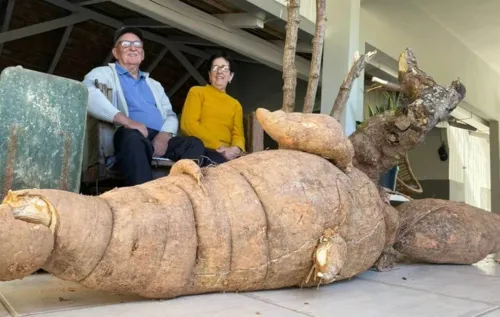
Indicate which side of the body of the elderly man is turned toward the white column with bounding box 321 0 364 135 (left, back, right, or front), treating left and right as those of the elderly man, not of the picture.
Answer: left

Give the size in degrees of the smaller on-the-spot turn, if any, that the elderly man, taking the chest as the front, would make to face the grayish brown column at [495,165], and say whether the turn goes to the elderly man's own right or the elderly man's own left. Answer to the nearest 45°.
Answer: approximately 90° to the elderly man's own left

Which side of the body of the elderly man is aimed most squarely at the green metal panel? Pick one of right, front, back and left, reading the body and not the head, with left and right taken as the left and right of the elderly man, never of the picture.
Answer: right

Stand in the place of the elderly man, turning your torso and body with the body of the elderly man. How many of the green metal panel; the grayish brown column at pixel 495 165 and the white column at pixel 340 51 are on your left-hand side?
2

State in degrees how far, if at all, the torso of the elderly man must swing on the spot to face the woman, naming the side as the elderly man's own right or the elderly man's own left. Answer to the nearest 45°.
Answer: approximately 90° to the elderly man's own left

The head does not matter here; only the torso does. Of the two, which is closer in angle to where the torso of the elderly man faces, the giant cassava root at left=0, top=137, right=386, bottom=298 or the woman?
the giant cassava root

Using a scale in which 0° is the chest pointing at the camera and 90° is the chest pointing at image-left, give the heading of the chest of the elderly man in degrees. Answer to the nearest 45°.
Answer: approximately 315°

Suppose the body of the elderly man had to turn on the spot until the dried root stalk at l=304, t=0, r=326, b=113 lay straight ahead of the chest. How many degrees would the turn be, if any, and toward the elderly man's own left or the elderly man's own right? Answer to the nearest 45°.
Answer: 0° — they already face it

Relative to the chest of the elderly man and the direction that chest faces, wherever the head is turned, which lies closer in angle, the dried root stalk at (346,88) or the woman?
the dried root stalk
